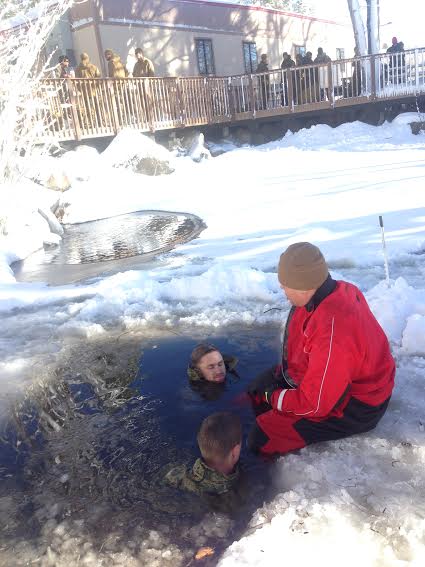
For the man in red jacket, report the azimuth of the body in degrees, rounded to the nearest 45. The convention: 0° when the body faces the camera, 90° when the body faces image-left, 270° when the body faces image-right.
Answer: approximately 90°

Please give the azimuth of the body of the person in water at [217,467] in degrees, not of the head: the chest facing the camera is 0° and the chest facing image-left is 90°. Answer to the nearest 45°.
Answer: approximately 225°
